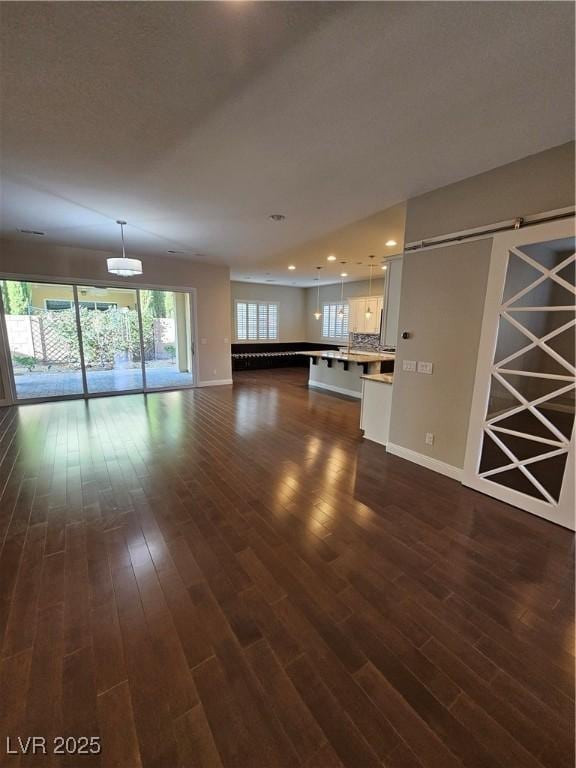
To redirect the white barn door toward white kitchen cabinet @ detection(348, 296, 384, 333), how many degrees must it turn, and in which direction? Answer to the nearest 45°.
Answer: approximately 90° to its right

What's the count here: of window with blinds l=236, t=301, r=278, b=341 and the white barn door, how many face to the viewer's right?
0

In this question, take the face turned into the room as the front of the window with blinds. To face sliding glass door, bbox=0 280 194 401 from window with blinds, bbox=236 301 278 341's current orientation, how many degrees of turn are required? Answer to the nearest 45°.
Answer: approximately 45° to its right

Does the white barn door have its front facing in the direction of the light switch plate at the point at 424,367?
no

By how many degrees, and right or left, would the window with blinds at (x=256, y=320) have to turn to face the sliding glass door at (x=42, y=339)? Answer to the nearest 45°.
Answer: approximately 45° to its right

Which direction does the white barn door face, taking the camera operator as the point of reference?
facing the viewer and to the left of the viewer

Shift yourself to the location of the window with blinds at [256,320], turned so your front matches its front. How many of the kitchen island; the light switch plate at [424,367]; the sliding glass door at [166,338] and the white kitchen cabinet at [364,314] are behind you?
0

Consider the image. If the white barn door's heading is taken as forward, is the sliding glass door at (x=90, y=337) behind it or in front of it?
in front

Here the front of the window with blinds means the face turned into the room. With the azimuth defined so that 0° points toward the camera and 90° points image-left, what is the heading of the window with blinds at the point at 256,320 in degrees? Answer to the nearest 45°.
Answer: approximately 0°

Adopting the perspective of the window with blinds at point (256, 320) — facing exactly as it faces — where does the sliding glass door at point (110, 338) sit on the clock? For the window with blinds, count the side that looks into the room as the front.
The sliding glass door is roughly at 1 o'clock from the window with blinds.

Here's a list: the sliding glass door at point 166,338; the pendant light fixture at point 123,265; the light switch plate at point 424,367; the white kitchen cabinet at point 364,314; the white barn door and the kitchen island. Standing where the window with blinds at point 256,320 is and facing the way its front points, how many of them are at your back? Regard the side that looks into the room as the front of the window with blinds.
0

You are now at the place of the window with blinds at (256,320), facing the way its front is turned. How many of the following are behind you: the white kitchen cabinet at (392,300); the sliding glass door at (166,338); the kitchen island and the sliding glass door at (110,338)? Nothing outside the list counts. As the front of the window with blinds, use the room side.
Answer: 0

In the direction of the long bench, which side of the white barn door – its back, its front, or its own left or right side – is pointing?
right

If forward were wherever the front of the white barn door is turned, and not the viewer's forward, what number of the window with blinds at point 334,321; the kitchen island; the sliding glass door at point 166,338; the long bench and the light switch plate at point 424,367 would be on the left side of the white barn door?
0

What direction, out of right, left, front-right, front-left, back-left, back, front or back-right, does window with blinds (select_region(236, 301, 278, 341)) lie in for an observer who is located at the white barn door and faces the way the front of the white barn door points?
right

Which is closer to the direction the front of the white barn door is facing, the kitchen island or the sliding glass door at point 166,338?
the sliding glass door

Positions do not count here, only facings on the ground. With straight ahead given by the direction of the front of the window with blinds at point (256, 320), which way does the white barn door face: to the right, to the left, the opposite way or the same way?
to the right

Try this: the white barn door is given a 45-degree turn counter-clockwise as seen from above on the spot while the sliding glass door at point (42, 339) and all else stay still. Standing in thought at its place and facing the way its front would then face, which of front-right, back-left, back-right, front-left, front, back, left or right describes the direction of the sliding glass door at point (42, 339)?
right

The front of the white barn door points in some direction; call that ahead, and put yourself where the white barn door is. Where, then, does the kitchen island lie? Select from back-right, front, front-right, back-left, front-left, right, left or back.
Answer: right

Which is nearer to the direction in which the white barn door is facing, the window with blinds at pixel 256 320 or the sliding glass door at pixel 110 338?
the sliding glass door
